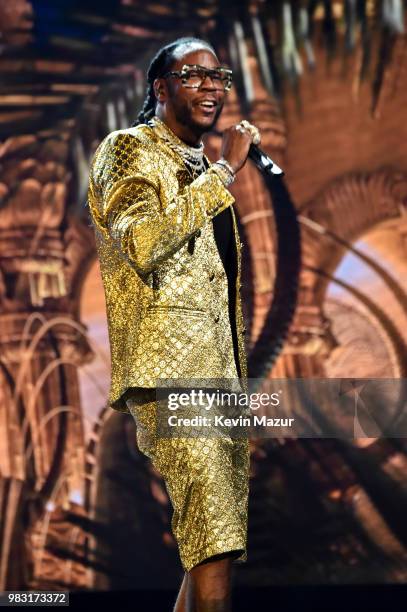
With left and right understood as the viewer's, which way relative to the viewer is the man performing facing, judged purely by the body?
facing the viewer and to the right of the viewer

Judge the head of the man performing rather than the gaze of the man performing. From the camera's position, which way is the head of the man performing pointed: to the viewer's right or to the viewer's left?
to the viewer's right
